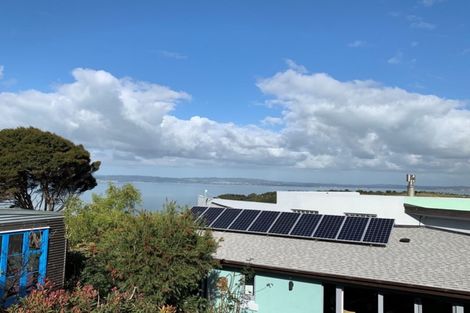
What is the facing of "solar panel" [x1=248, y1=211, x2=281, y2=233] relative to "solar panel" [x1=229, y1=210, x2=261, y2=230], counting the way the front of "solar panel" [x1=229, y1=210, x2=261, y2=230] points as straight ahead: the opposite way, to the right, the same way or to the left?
the same way

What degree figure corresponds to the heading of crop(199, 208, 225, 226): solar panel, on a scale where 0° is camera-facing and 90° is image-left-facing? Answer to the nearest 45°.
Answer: approximately 45°

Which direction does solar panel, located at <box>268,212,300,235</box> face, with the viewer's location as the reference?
facing the viewer and to the left of the viewer

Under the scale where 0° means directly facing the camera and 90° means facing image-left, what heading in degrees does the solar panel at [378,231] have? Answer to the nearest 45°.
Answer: approximately 45°

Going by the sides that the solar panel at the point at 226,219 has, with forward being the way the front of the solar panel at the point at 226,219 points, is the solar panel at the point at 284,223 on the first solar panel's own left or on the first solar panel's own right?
on the first solar panel's own left

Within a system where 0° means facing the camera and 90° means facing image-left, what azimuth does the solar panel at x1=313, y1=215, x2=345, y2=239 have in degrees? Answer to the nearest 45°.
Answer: approximately 45°

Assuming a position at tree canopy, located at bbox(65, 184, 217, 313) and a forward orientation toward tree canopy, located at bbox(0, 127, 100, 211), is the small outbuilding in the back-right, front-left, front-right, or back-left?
front-left

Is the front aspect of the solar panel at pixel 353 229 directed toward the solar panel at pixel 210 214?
no

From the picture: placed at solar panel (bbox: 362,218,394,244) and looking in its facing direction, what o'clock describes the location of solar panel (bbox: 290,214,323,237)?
solar panel (bbox: 290,214,323,237) is roughly at 2 o'clock from solar panel (bbox: 362,218,394,244).

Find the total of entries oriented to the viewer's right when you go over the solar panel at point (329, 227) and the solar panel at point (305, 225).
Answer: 0

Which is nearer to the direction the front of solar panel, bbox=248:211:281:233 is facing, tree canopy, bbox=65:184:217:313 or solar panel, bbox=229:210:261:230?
the tree canopy

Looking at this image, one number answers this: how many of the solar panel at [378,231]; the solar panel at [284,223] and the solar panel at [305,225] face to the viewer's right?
0

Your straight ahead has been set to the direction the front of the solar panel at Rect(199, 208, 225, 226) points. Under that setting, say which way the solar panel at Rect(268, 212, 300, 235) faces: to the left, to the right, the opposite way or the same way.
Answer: the same way

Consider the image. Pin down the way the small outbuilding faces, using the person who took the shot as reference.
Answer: facing the viewer and to the right of the viewer

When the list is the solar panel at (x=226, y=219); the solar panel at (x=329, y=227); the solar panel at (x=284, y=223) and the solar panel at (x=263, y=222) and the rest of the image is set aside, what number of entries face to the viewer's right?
0

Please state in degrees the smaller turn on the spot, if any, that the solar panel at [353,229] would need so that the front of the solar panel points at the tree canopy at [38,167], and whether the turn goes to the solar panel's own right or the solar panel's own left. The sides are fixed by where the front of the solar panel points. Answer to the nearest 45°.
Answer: approximately 90° to the solar panel's own right

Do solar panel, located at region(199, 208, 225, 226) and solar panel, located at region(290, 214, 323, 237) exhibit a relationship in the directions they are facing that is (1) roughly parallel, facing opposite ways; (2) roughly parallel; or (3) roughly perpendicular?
roughly parallel

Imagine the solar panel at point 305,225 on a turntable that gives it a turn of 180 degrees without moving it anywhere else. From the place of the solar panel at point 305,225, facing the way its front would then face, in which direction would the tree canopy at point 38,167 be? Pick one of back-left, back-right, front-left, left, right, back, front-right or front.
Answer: left

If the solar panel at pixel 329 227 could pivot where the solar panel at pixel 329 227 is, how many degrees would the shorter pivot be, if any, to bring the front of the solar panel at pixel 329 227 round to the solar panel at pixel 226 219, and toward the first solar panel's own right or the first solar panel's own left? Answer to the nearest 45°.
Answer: approximately 45° to the first solar panel's own right

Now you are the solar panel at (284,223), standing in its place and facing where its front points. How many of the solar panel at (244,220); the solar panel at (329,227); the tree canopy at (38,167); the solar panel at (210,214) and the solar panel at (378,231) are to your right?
3

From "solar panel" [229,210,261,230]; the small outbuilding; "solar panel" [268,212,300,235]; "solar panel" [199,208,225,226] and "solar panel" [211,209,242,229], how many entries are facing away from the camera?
0

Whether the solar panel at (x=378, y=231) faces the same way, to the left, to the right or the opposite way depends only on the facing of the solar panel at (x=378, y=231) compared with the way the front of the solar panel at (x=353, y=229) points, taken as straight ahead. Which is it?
the same way

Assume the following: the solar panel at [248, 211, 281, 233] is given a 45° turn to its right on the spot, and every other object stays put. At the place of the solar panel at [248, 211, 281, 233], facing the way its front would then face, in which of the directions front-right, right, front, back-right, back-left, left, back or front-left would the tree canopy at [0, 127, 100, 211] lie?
front-right

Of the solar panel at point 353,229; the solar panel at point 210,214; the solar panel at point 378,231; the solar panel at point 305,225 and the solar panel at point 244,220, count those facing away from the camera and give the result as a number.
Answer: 0

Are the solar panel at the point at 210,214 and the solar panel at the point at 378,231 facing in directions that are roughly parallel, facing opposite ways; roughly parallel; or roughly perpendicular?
roughly parallel
